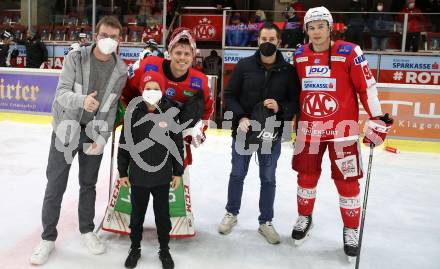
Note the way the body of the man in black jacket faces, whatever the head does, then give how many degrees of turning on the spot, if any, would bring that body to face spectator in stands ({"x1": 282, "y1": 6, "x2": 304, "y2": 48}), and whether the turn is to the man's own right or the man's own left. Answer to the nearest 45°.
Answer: approximately 180°

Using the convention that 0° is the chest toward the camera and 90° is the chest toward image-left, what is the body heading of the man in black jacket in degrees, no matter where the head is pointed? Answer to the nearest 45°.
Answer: approximately 0°

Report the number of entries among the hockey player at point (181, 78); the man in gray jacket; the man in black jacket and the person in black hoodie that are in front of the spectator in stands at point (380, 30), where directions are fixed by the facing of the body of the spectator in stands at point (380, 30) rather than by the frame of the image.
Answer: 4

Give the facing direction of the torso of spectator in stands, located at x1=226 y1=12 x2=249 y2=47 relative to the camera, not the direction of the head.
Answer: toward the camera

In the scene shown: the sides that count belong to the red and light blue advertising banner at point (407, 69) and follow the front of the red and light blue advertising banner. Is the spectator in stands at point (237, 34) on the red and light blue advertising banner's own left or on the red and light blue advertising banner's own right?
on the red and light blue advertising banner's own right

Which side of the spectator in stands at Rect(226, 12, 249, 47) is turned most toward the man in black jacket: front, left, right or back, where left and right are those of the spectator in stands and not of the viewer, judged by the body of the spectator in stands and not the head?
front

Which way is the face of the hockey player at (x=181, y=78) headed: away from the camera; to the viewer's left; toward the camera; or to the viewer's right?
toward the camera

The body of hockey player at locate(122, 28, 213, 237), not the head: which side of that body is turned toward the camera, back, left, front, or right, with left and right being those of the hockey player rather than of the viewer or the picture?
front

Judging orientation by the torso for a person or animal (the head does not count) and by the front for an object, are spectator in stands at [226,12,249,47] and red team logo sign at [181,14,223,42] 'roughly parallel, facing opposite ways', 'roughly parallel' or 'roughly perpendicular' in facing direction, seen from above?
roughly parallel

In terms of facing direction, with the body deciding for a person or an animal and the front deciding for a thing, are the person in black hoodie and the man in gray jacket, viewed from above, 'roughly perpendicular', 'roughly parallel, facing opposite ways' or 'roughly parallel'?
roughly parallel

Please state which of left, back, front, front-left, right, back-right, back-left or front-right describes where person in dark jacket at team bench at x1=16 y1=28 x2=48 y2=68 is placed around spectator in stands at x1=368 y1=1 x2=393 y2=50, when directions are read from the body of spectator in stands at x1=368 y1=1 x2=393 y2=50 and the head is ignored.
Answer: right

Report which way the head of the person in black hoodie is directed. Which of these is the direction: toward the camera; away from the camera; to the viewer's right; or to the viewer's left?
toward the camera

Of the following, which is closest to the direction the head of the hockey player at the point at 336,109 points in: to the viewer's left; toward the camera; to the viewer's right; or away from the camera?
toward the camera

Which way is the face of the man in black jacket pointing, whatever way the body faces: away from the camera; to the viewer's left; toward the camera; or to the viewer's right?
toward the camera

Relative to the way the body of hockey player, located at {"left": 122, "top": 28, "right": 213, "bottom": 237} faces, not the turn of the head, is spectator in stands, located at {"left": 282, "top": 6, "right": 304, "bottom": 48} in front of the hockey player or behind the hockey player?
behind
